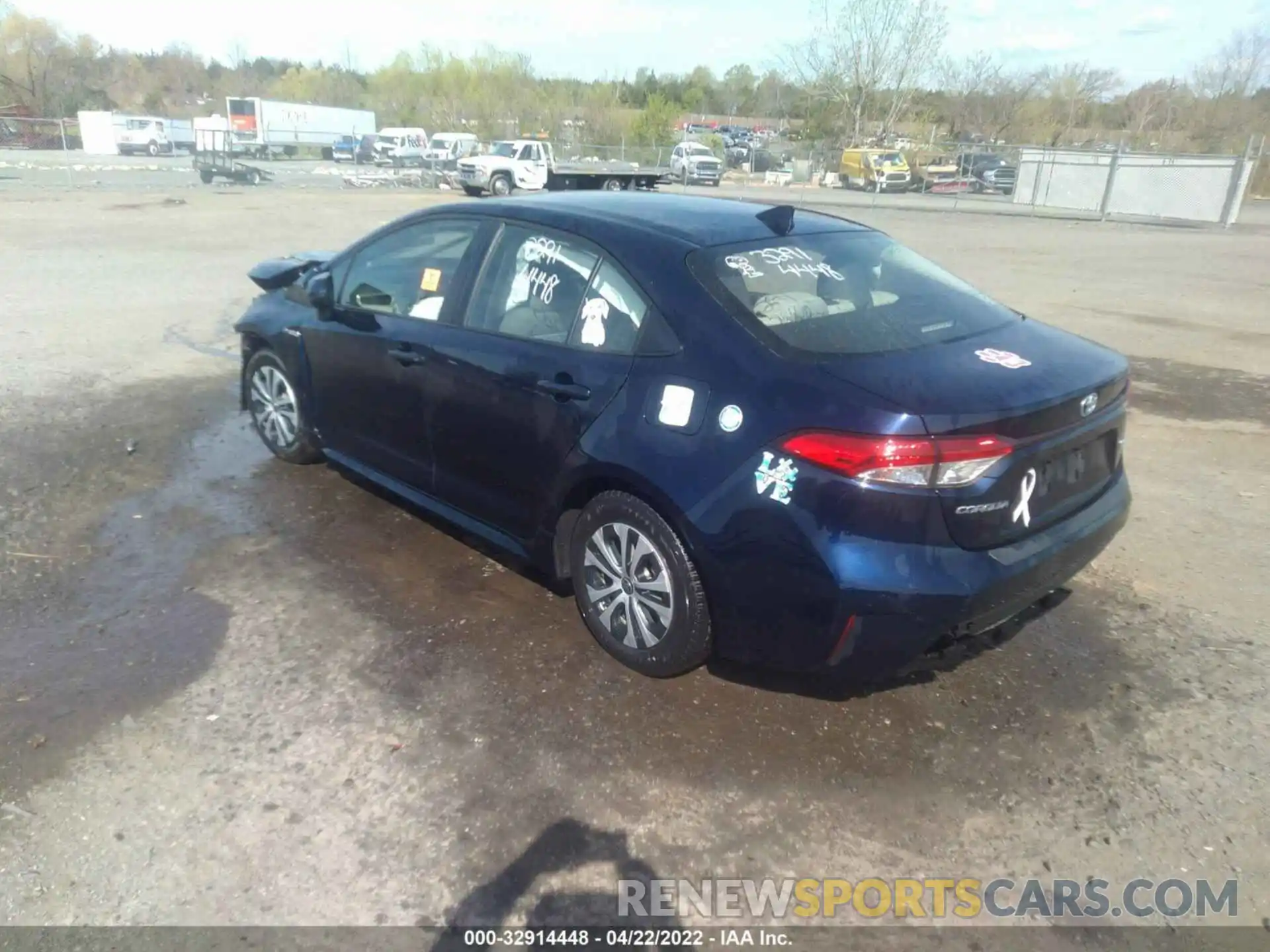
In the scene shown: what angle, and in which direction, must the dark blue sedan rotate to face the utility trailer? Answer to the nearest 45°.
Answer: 0° — it already faces it

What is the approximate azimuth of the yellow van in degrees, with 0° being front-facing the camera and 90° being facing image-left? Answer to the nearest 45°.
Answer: approximately 315°

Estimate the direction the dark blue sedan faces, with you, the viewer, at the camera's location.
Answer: facing away from the viewer and to the left of the viewer

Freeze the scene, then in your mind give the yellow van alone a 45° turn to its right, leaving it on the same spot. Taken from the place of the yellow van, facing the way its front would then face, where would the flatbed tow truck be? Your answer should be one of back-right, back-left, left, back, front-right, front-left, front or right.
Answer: front-right

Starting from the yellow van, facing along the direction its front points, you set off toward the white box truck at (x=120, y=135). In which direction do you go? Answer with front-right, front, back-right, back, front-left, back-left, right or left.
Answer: back-right

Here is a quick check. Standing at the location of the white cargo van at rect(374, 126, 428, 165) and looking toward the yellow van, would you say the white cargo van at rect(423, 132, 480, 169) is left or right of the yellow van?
right

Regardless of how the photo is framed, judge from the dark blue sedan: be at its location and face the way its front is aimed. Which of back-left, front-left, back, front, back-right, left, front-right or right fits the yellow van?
front-right

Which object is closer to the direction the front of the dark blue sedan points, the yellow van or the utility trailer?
the utility trailer

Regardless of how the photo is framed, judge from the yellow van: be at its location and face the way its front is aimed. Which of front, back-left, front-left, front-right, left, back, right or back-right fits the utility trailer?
right

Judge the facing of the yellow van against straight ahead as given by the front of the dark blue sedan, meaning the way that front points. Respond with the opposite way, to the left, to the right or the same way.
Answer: the opposite way

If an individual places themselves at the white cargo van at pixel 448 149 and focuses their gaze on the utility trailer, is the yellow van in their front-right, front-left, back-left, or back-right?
back-left

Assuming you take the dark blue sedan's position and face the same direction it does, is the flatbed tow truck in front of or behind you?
in front
